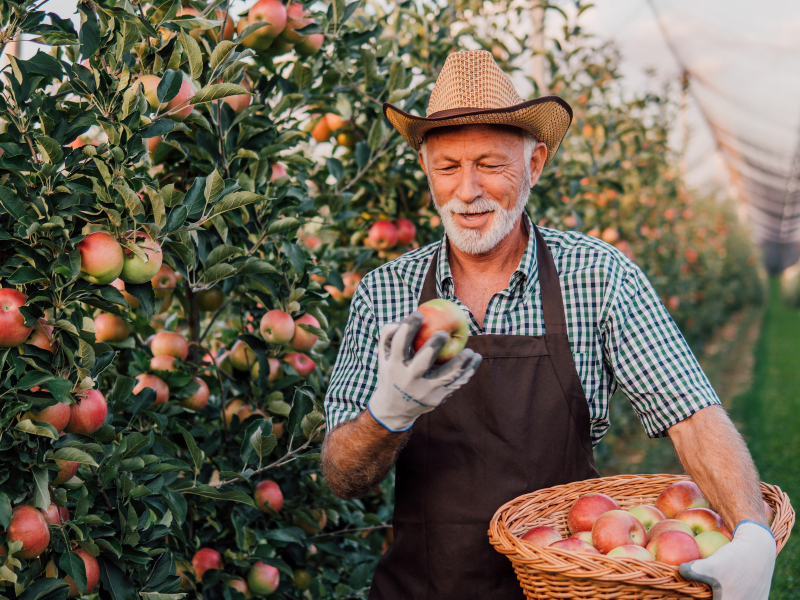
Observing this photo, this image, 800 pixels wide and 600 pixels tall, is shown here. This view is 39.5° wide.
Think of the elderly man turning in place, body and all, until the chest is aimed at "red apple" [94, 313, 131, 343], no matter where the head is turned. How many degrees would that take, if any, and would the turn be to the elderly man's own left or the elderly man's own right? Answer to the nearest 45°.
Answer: approximately 90° to the elderly man's own right

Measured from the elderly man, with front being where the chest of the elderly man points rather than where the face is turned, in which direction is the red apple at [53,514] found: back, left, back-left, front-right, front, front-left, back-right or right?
front-right

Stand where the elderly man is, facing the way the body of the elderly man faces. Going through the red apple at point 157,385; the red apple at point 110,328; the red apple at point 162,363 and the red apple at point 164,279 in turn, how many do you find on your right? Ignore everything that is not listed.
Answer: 4

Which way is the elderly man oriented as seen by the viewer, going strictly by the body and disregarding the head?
toward the camera

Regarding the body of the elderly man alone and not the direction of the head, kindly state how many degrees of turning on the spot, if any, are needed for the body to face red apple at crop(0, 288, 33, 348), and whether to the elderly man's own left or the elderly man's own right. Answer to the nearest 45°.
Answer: approximately 45° to the elderly man's own right
